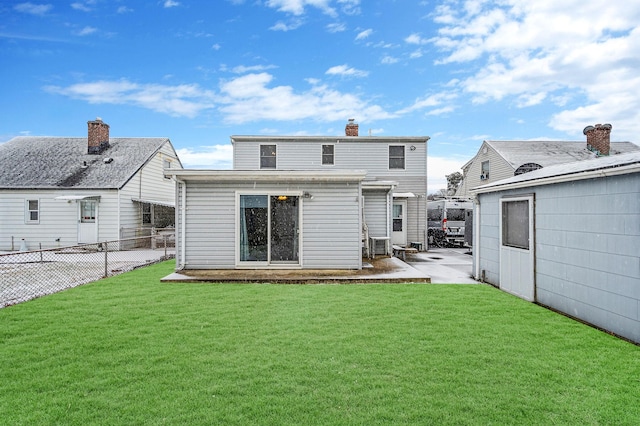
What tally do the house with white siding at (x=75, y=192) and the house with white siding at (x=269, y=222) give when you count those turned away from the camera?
2

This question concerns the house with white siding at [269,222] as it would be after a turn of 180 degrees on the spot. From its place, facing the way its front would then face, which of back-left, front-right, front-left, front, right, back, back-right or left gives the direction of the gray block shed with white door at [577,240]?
front-left

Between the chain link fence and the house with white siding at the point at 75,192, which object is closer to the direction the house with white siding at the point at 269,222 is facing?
the house with white siding

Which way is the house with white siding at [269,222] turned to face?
away from the camera

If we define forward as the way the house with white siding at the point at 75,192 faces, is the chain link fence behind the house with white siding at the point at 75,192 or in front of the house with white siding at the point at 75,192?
behind

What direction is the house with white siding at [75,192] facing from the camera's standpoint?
away from the camera

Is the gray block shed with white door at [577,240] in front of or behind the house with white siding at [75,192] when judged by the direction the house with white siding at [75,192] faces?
behind

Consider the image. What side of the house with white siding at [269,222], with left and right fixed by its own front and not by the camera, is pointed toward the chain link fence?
left
